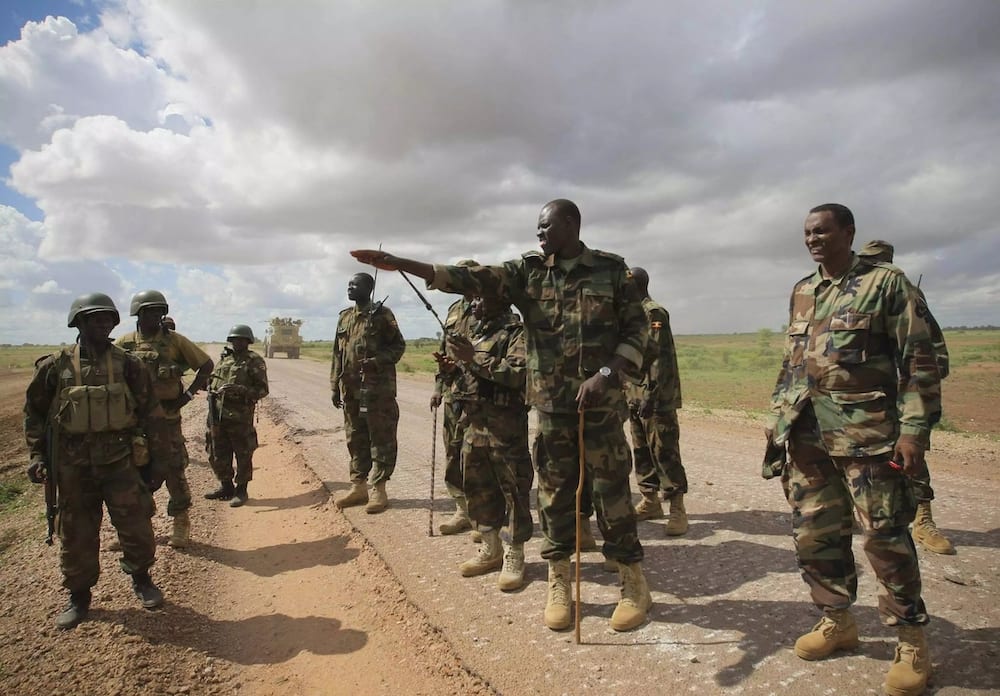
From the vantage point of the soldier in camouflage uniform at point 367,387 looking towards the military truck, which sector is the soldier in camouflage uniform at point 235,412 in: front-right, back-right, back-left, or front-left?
front-left

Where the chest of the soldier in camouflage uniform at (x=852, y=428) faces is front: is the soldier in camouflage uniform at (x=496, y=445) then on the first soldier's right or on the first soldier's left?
on the first soldier's right

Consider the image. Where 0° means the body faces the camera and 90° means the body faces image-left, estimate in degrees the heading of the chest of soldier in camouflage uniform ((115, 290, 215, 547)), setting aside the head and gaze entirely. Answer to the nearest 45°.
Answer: approximately 0°

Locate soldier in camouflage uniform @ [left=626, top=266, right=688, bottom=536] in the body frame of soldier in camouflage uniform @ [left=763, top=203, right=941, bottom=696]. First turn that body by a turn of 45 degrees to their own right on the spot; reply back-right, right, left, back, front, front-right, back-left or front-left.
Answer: front-right

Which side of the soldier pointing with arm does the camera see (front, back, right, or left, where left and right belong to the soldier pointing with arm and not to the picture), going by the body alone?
front

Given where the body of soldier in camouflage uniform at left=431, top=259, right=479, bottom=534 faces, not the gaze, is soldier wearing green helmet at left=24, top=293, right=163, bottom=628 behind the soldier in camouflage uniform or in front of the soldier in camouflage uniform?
in front

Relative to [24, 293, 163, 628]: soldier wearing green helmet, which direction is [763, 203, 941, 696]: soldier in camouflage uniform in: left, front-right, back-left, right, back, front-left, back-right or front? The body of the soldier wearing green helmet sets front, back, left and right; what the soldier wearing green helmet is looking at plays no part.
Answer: front-left

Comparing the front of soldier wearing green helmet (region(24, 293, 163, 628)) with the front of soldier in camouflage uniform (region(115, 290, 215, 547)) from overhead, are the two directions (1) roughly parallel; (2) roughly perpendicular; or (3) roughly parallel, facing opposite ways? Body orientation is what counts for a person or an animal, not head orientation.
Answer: roughly parallel

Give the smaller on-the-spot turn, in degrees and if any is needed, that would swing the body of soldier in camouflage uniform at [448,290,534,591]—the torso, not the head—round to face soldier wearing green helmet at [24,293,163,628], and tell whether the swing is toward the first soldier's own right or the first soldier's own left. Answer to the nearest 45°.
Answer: approximately 45° to the first soldier's own right

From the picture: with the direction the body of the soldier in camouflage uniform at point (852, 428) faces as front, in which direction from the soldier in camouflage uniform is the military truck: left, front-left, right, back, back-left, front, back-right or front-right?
right

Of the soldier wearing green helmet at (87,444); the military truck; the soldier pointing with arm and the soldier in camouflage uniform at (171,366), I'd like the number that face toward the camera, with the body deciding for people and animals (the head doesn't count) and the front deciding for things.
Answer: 4

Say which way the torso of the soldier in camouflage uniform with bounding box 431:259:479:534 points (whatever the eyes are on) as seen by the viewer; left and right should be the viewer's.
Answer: facing the viewer and to the left of the viewer

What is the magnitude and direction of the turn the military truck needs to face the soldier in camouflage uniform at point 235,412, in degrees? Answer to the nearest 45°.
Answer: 0° — it already faces them

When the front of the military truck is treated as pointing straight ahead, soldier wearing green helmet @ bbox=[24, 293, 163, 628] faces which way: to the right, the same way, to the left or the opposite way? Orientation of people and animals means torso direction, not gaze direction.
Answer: the same way

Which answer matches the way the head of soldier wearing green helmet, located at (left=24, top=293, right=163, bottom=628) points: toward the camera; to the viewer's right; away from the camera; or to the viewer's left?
toward the camera

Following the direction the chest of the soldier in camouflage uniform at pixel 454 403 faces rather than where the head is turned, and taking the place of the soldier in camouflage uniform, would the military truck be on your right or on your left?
on your right

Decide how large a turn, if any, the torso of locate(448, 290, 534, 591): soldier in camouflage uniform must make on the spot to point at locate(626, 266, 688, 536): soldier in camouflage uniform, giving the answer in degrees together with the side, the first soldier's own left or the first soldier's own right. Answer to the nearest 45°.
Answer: approximately 180°

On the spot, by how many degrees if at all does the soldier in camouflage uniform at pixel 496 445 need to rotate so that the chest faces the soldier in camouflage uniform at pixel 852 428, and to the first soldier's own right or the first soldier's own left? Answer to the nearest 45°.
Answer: approximately 90° to the first soldier's own left
